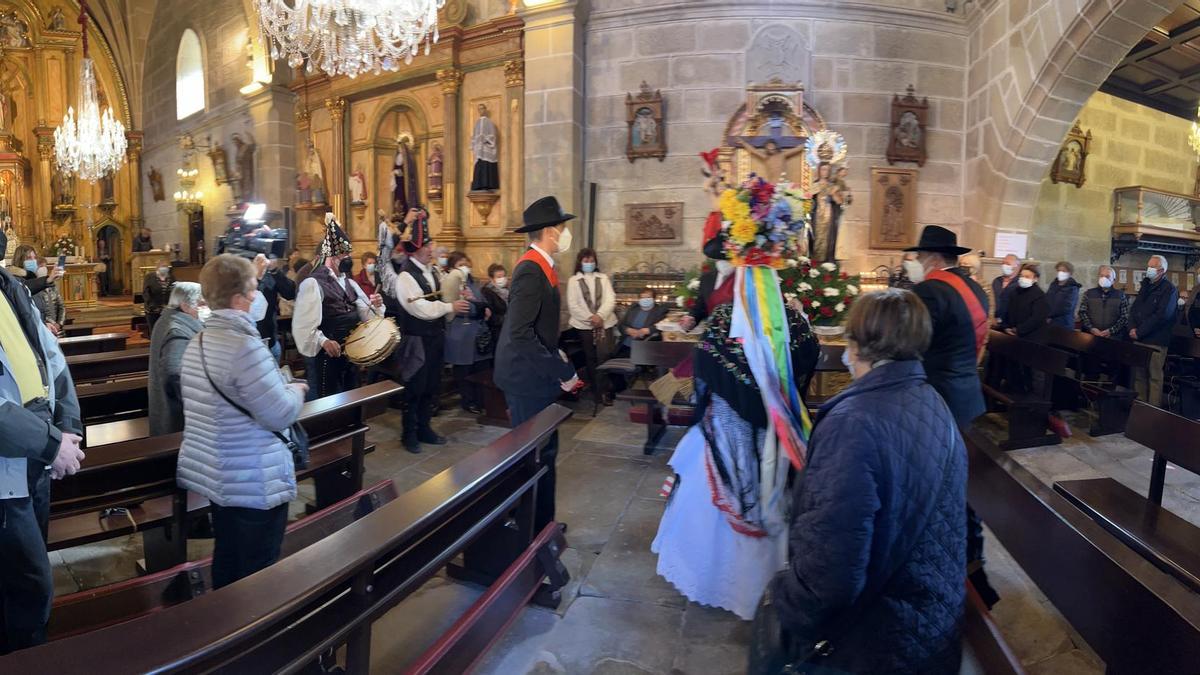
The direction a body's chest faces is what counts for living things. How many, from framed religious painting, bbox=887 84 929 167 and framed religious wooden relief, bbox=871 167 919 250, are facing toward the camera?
2

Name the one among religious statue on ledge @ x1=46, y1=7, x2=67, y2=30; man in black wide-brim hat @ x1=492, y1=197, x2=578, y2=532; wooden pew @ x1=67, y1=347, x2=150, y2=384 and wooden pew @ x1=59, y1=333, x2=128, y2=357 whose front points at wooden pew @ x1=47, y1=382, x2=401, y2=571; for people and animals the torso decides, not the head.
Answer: the religious statue on ledge

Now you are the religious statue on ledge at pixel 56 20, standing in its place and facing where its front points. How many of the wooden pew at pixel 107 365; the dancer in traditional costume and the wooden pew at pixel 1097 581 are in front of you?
3

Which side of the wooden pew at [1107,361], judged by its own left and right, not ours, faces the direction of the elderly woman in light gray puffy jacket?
front

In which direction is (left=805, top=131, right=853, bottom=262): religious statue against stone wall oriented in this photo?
toward the camera

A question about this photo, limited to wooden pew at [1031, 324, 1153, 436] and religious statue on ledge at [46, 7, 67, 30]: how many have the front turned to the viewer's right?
0

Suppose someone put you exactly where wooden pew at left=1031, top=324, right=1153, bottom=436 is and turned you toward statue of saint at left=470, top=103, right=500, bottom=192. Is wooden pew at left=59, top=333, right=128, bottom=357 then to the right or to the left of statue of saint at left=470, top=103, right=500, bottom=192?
left

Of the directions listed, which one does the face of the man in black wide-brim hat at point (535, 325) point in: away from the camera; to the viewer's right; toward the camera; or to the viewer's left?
to the viewer's right

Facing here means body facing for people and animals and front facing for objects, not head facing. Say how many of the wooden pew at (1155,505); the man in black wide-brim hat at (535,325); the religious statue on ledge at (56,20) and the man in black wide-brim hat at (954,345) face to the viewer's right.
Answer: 1

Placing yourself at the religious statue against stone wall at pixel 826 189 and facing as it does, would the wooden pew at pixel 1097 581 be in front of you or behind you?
in front

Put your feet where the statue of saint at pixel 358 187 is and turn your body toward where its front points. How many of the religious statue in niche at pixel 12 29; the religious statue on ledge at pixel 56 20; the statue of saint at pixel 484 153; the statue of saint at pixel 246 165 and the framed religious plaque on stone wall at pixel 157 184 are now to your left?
1

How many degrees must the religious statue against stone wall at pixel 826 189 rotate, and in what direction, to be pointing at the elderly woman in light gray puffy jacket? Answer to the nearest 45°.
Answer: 0° — it already faces them

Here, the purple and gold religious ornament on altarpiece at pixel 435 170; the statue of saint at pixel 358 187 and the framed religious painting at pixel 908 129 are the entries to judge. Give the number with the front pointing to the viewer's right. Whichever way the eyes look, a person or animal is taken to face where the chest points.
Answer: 0

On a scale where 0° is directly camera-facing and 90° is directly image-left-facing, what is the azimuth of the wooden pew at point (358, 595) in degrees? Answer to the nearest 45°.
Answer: approximately 135°

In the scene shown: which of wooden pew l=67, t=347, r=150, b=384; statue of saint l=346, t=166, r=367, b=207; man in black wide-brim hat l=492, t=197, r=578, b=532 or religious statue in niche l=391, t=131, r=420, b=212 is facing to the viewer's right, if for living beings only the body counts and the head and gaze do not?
the man in black wide-brim hat
